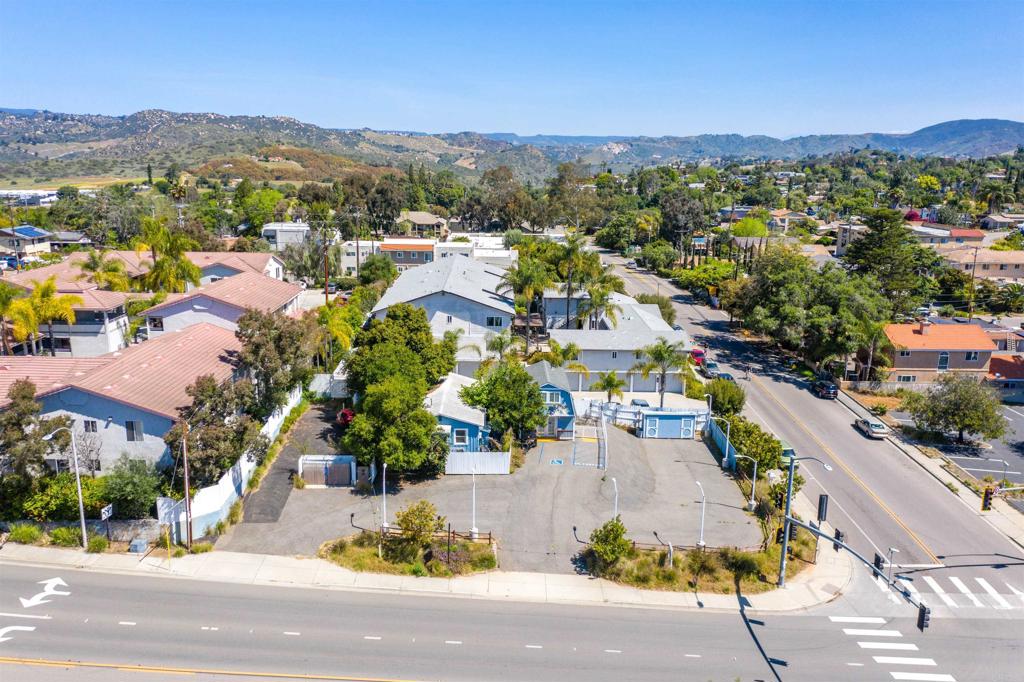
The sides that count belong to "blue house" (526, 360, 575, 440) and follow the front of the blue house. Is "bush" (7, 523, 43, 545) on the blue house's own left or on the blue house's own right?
on the blue house's own right

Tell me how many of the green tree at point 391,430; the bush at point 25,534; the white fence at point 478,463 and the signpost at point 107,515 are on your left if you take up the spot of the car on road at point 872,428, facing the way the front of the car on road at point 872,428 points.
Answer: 4

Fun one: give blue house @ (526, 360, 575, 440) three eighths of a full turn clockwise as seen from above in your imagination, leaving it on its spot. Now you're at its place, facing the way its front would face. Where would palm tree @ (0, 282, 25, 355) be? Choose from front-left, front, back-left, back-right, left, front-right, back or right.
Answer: front-left

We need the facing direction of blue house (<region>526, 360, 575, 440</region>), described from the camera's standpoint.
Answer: facing the viewer

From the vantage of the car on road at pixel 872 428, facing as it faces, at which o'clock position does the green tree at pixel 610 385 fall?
The green tree is roughly at 10 o'clock from the car on road.

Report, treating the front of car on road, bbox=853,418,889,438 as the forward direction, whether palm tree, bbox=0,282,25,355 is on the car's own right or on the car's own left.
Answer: on the car's own left

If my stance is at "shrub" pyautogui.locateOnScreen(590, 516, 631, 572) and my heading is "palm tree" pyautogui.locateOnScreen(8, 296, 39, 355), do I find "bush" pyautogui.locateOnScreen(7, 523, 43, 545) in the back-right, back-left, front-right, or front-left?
front-left

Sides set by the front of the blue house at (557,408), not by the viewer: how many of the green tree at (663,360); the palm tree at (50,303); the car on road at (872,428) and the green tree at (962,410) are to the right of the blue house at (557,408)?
1

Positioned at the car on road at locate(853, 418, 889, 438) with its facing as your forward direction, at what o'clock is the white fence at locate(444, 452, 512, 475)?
The white fence is roughly at 9 o'clock from the car on road.

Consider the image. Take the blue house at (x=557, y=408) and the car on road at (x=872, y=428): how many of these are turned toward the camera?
1

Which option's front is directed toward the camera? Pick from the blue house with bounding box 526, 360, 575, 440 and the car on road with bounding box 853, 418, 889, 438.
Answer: the blue house

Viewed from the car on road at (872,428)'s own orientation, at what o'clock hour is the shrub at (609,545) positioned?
The shrub is roughly at 8 o'clock from the car on road.

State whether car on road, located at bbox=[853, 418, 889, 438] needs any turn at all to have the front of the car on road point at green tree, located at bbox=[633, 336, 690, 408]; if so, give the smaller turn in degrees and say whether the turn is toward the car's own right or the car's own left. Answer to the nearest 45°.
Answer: approximately 45° to the car's own left

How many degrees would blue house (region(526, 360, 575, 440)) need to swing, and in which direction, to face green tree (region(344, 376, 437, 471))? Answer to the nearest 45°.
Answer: approximately 45° to its right

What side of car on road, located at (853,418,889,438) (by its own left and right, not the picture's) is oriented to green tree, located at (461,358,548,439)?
left

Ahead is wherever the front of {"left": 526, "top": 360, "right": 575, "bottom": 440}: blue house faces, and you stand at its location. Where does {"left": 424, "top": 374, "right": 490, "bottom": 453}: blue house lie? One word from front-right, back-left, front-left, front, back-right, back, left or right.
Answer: front-right

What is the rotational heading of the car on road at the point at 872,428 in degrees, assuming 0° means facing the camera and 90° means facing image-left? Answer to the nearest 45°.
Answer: approximately 135°

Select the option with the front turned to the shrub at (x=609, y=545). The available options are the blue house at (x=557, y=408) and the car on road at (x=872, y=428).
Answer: the blue house

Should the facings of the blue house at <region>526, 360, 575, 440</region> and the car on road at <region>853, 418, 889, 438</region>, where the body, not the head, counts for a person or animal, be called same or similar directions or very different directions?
very different directions

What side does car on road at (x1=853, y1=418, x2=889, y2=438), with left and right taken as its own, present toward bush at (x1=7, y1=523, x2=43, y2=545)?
left
